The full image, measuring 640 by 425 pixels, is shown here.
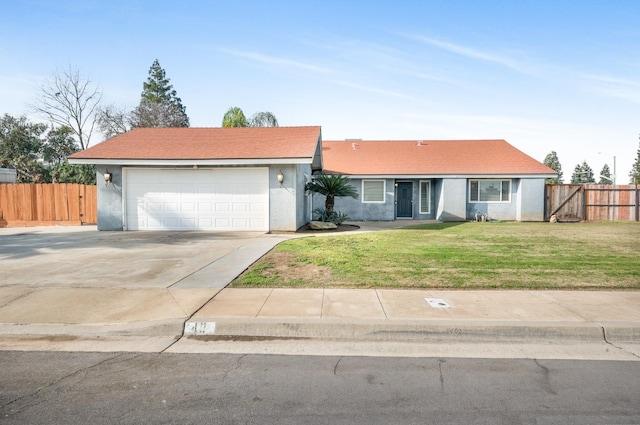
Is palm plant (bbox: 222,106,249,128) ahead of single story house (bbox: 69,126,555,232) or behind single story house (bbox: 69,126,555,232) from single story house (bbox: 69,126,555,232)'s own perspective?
behind

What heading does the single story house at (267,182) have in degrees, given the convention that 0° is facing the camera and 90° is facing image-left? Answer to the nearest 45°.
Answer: approximately 0°

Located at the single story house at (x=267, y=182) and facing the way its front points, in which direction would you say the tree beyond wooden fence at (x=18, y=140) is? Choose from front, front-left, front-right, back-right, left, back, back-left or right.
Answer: back-right

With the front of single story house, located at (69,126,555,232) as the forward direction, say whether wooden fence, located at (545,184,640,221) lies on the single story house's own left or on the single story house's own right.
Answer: on the single story house's own left

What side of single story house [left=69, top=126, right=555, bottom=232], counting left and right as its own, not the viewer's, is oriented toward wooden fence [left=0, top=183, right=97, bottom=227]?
right
